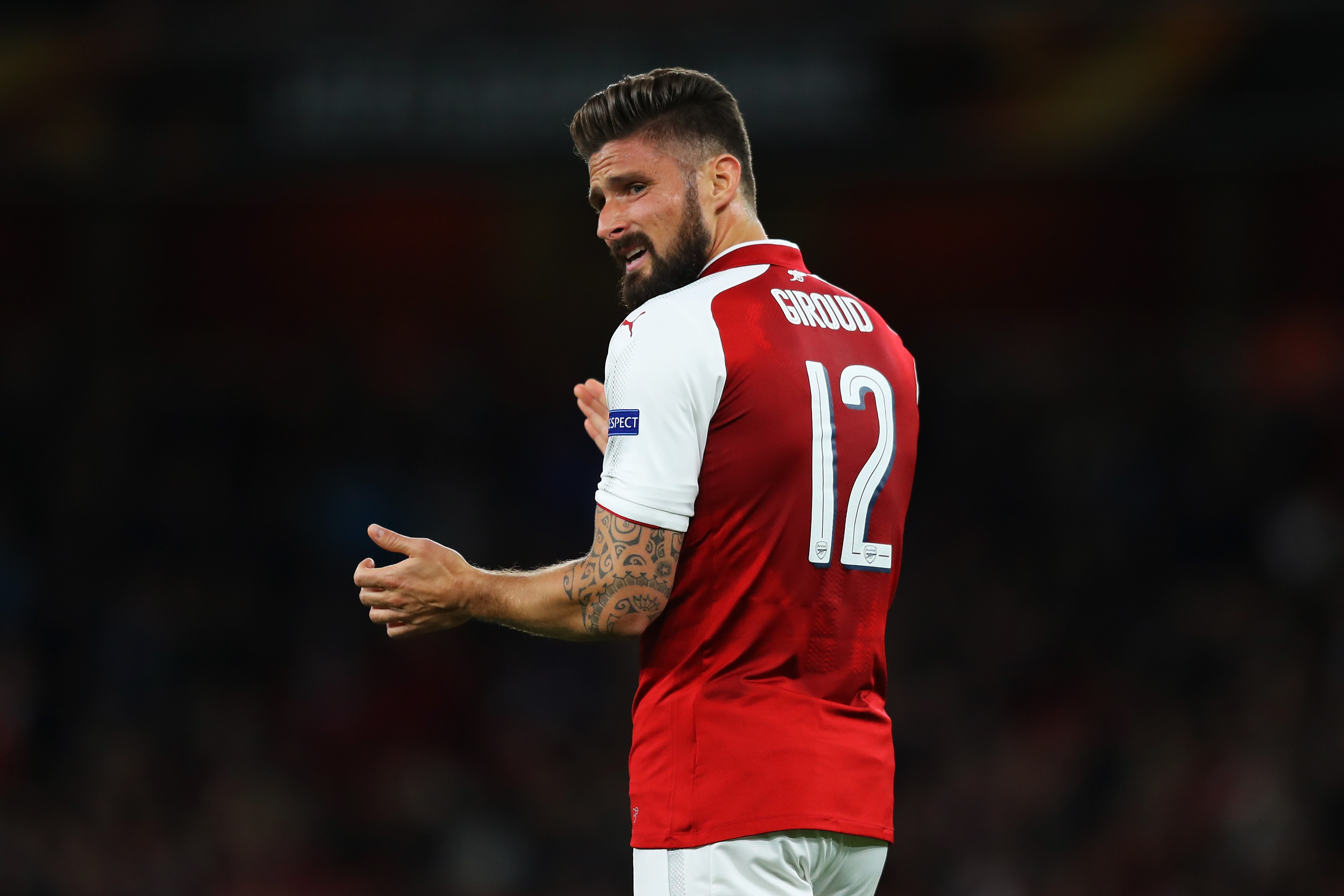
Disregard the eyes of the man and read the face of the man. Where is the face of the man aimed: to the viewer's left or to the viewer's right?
to the viewer's left

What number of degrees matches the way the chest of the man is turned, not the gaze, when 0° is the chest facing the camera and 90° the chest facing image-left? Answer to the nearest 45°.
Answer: approximately 135°
